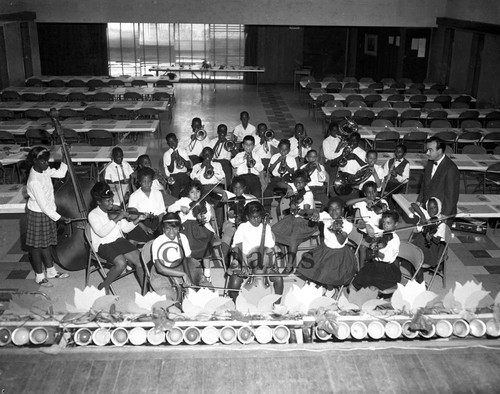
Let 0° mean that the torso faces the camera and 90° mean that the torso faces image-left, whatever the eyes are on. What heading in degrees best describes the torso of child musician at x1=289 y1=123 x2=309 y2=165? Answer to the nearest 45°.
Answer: approximately 0°

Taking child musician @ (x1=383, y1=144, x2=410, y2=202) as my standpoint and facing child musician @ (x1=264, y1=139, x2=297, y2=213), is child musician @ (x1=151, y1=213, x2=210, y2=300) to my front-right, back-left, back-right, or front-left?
front-left

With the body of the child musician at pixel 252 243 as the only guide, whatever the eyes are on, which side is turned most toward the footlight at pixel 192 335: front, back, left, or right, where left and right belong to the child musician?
front

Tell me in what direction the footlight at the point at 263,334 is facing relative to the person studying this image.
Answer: facing the viewer

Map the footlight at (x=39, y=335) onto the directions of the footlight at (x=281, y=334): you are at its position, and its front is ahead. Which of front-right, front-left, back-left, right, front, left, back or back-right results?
right

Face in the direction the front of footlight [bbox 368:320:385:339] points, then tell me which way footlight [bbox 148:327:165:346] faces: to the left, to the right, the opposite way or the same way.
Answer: the same way

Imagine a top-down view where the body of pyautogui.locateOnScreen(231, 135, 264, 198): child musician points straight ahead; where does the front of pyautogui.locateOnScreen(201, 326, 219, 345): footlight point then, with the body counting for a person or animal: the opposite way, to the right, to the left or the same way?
the same way

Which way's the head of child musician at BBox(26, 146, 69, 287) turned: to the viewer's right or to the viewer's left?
to the viewer's right

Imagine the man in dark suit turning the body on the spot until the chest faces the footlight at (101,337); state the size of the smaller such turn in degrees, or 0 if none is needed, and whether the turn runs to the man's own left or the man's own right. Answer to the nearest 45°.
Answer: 0° — they already face it

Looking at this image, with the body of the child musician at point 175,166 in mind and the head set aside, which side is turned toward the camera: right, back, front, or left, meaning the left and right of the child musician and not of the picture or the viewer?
front

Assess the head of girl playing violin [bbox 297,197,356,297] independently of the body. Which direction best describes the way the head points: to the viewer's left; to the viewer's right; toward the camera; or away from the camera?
toward the camera

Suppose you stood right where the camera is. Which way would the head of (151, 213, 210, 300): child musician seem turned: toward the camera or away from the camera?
toward the camera

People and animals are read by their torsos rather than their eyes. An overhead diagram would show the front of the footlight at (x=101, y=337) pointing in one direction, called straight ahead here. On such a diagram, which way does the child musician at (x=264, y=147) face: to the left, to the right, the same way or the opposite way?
the same way

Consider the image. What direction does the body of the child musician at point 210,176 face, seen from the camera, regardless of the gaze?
toward the camera
